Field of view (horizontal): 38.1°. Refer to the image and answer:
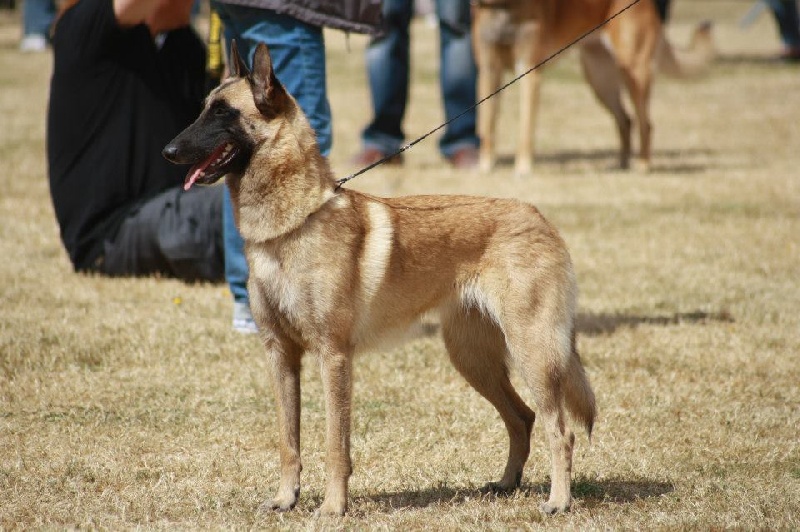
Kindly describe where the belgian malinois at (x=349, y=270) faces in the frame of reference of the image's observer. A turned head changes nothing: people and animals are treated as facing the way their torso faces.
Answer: facing to the left of the viewer

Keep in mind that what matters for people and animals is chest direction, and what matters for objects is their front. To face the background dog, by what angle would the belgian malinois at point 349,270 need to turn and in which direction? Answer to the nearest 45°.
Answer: approximately 90° to its right
